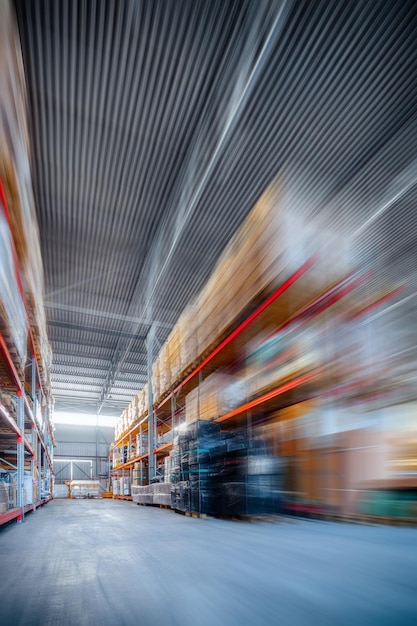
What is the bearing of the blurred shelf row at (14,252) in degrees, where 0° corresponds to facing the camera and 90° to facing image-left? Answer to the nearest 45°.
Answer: approximately 270°

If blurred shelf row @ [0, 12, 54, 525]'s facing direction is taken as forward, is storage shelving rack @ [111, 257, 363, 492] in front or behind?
in front

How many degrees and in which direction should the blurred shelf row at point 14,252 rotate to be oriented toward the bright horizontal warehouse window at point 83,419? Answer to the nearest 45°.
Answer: approximately 90° to its left

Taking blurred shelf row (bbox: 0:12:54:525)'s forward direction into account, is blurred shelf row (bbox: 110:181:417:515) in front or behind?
in front

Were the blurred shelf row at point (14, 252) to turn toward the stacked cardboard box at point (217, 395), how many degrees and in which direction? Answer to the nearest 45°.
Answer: approximately 45° to its left

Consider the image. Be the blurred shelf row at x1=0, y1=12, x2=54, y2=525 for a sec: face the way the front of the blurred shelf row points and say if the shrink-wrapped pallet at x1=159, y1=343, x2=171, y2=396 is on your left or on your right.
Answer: on your left
